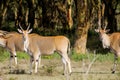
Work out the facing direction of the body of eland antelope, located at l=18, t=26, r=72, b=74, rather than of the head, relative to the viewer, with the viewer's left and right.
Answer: facing to the left of the viewer

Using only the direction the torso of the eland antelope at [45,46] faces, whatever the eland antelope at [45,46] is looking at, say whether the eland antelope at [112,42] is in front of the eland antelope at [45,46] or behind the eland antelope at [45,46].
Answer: behind

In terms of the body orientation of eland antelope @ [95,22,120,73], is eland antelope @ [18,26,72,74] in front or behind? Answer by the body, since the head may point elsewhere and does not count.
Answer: in front
